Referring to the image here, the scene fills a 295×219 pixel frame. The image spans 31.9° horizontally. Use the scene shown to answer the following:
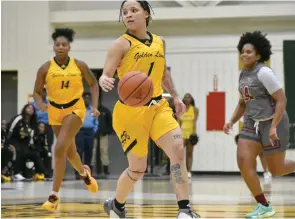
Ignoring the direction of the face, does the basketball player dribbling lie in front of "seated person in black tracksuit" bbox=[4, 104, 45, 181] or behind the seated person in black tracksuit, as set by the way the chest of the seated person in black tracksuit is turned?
in front

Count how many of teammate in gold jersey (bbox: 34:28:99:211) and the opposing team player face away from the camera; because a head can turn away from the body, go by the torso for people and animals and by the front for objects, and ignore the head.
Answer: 0

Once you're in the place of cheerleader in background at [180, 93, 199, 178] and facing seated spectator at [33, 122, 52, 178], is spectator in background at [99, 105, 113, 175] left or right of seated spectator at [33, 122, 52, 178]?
right

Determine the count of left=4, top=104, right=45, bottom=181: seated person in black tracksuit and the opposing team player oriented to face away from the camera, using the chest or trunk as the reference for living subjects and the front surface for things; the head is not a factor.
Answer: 0

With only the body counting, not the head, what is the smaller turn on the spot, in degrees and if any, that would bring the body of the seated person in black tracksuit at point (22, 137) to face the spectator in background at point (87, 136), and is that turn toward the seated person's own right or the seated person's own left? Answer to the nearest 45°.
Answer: approximately 90° to the seated person's own left

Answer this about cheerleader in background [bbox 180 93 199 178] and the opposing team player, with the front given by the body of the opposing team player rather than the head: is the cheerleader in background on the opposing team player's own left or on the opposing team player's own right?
on the opposing team player's own right

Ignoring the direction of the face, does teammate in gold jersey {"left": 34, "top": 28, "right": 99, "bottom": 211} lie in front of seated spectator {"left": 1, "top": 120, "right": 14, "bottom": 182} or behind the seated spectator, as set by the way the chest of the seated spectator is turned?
in front

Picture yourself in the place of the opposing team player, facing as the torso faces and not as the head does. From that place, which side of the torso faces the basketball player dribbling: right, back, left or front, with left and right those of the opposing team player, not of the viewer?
front

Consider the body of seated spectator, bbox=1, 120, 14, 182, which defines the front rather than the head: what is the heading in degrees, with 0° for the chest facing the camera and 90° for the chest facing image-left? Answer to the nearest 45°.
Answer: approximately 315°
